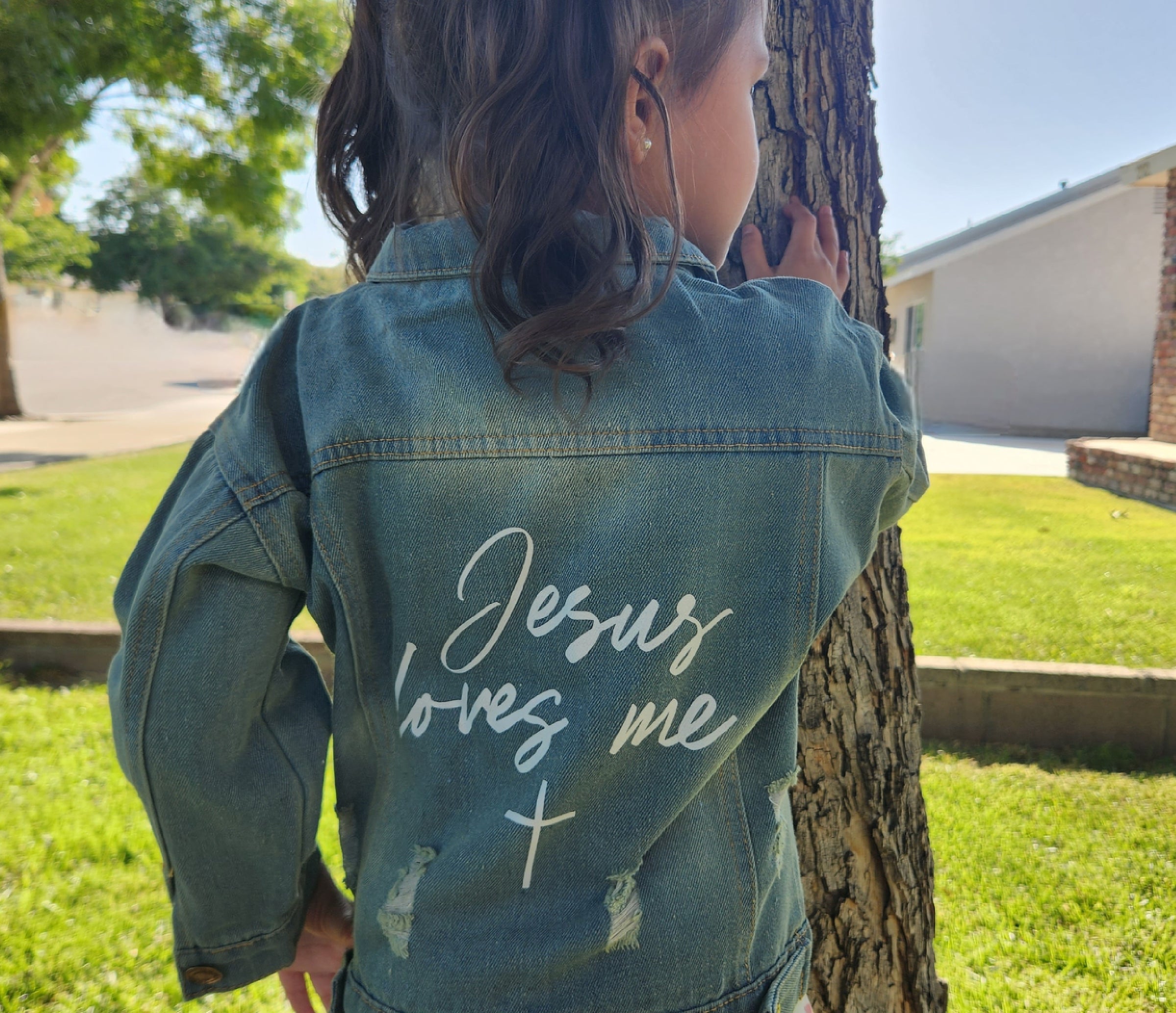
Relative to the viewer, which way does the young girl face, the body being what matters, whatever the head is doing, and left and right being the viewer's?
facing away from the viewer

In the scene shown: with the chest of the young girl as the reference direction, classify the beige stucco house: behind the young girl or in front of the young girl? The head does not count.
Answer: in front

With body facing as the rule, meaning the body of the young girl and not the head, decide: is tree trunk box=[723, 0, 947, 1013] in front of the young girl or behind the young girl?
in front

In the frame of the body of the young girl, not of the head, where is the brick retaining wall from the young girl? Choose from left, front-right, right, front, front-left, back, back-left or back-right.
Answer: front-right

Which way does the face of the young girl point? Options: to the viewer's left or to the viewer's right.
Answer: to the viewer's right
